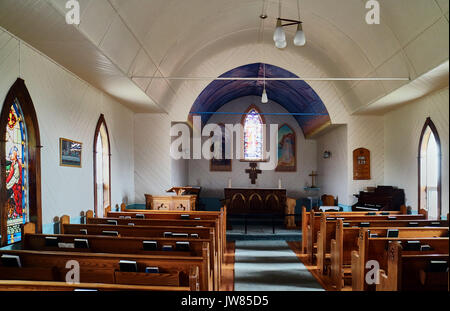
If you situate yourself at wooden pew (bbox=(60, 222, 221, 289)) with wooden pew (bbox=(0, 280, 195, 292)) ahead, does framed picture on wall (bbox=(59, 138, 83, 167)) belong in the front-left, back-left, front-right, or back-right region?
back-right

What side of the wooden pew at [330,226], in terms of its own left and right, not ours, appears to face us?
back

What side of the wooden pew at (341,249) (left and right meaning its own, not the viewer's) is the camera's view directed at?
back

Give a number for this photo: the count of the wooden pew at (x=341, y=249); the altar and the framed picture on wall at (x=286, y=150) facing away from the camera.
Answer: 1

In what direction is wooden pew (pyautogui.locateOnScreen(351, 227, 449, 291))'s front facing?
away from the camera

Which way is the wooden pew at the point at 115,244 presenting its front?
away from the camera

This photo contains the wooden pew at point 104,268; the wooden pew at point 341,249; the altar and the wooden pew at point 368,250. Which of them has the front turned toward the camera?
the altar

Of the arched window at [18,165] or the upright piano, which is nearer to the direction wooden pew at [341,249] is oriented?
the upright piano

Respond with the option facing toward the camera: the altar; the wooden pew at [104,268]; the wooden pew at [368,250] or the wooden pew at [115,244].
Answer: the altar
